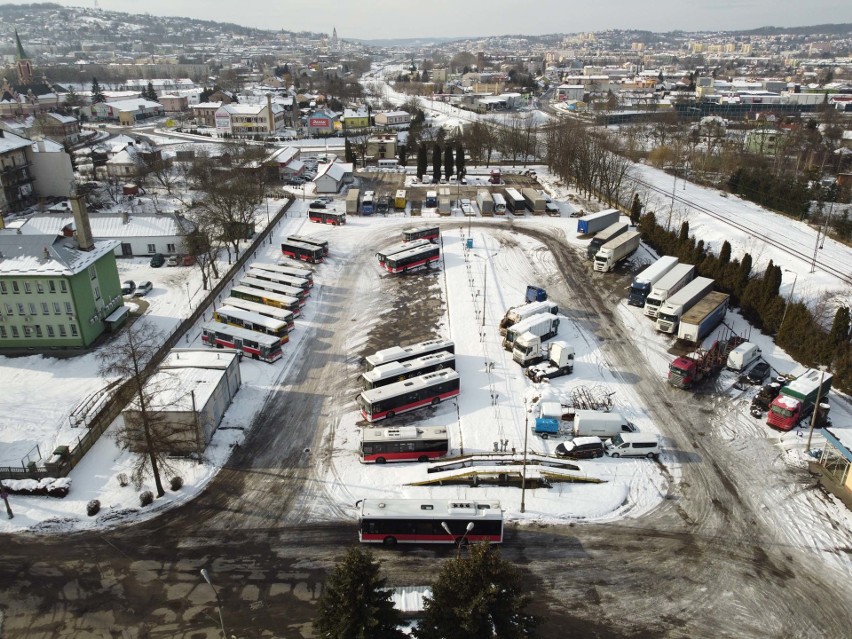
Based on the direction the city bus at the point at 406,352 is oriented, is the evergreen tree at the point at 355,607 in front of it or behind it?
in front

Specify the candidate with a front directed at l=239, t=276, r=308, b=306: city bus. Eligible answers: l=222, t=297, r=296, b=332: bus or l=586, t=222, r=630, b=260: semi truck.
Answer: the semi truck

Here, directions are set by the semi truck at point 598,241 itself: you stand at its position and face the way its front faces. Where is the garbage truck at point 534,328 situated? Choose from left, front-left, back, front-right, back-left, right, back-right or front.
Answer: front-left
